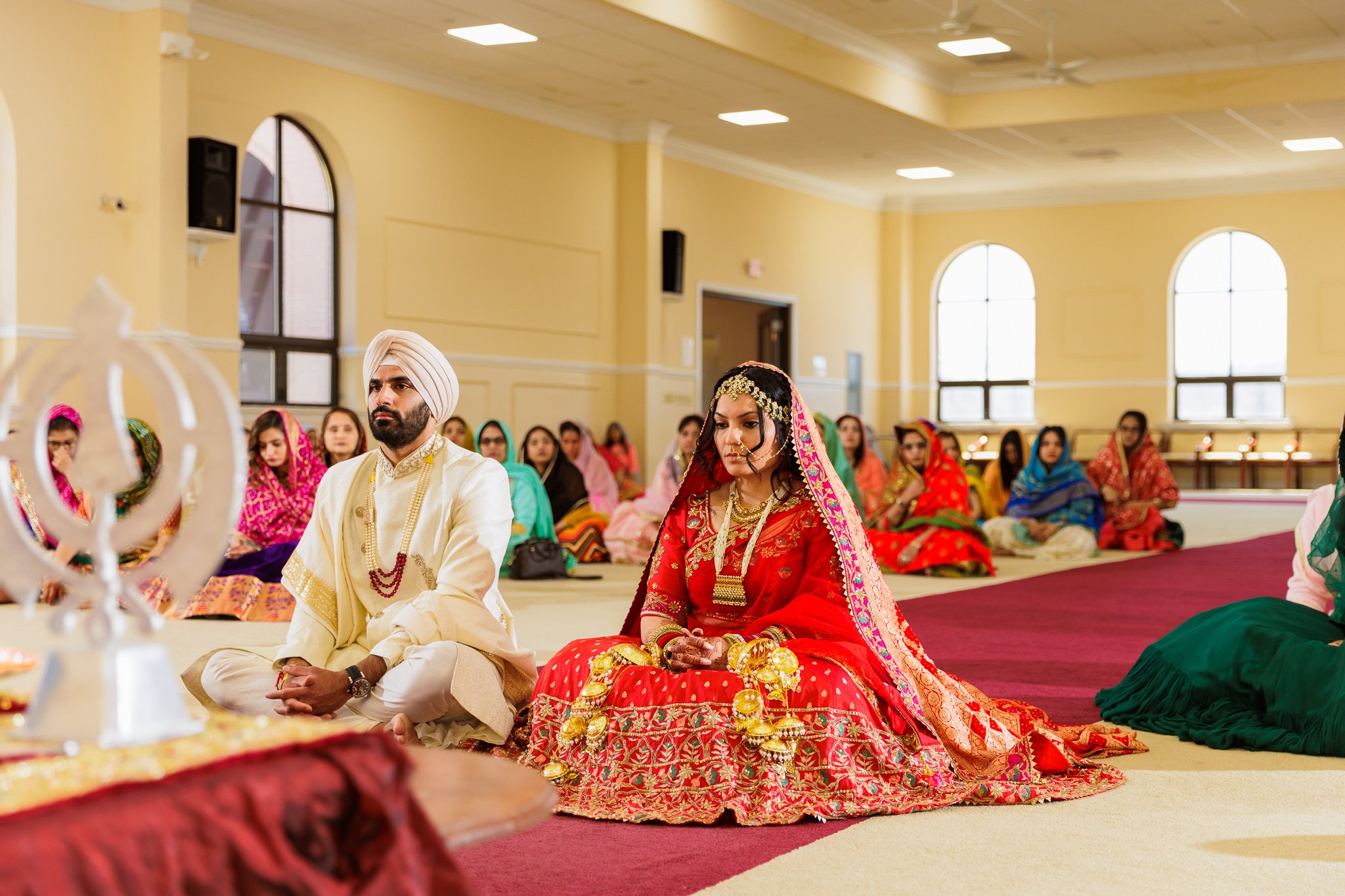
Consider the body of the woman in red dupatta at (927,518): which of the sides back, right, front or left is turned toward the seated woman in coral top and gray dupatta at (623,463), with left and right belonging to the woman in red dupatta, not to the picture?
right

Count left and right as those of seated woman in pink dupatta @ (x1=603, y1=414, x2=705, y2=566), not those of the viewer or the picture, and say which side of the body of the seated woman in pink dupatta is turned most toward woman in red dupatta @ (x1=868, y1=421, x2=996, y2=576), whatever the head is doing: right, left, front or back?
left

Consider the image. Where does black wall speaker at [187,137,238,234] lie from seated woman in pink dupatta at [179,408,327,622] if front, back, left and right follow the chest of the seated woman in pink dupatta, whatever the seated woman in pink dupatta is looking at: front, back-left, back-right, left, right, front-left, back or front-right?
back-right

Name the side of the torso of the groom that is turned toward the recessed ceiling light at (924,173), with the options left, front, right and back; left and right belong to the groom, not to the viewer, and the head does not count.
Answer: back

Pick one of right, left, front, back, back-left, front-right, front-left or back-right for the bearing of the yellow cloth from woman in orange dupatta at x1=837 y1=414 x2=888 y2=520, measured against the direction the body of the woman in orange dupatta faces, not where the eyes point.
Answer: front-left

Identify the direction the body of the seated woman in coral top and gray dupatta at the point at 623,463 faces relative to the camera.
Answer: toward the camera

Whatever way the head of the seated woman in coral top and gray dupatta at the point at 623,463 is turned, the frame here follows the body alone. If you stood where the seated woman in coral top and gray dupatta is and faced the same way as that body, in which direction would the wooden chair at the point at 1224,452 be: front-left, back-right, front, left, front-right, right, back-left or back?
back-left

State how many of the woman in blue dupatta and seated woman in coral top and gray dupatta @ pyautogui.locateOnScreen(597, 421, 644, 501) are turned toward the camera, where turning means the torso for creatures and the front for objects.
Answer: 2

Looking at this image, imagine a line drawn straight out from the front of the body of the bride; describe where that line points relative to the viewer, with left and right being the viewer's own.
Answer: facing the viewer and to the left of the viewer

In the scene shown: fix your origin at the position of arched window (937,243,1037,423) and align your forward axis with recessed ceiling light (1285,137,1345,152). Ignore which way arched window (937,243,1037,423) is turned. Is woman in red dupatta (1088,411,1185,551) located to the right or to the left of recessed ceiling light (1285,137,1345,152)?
right

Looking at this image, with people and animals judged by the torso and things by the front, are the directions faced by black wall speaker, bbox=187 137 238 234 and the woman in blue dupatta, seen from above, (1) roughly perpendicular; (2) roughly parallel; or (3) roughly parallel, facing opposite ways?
roughly perpendicular

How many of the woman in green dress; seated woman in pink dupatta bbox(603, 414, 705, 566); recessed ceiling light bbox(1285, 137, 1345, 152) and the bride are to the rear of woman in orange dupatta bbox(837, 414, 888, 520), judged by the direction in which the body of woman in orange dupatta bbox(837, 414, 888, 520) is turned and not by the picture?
1
